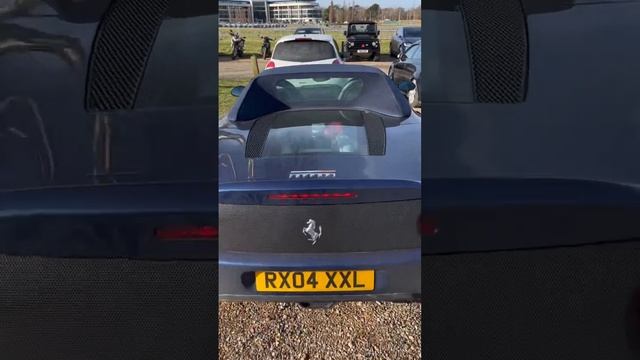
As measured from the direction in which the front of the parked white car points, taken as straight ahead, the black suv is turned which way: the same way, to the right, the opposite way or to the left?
the opposite way

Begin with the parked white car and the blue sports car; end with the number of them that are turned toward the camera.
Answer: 0

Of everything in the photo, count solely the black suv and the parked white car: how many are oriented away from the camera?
1

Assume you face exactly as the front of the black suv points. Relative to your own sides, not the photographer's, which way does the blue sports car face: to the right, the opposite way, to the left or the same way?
the opposite way

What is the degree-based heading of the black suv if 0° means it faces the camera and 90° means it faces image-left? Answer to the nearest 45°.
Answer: approximately 0°

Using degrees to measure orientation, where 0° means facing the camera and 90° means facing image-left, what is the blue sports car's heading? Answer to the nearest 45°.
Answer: approximately 180°

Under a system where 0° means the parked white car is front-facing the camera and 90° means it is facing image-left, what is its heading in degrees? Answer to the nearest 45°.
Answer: approximately 180°

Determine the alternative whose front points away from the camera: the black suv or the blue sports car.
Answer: the blue sports car

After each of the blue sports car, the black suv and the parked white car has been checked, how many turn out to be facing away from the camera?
2
